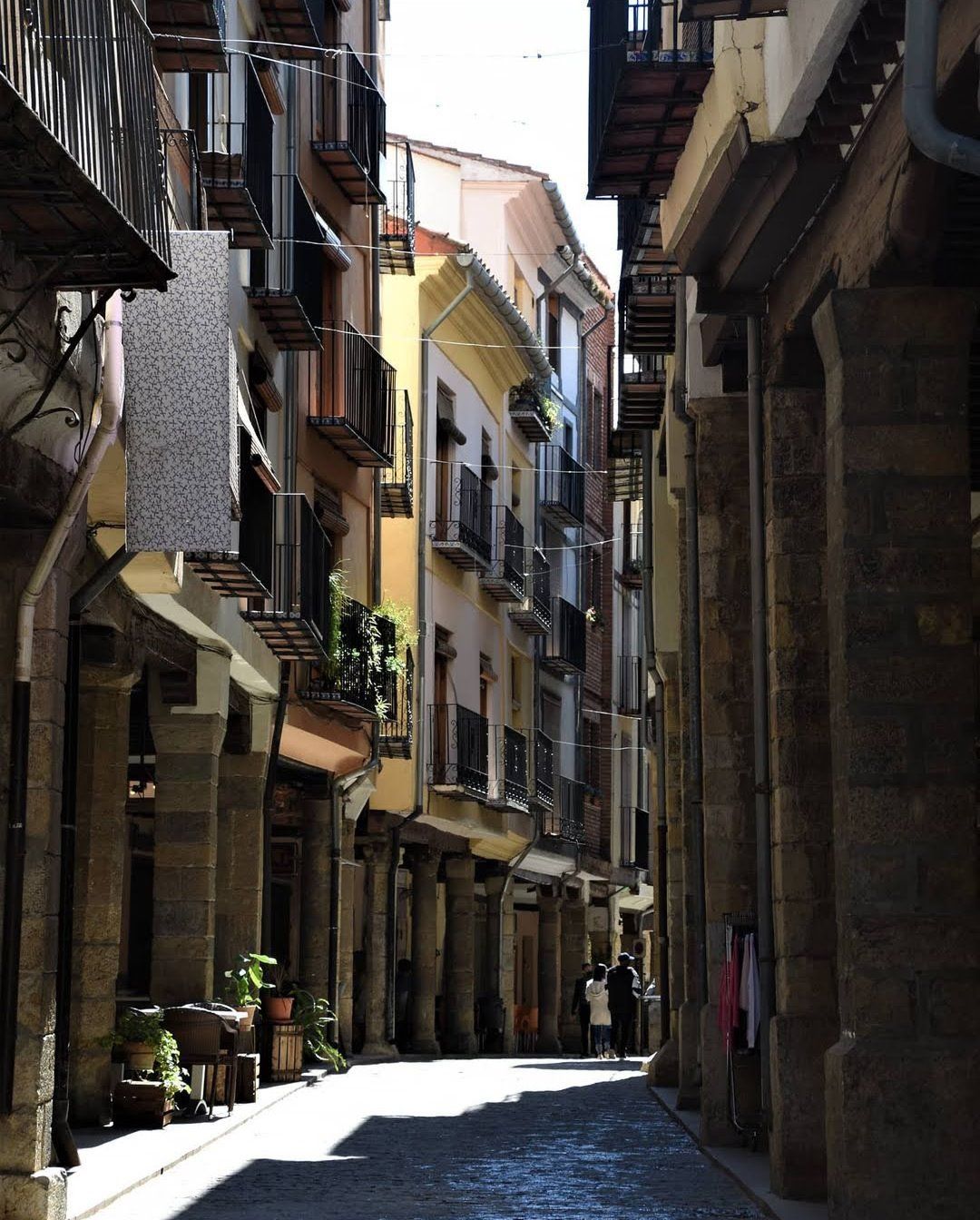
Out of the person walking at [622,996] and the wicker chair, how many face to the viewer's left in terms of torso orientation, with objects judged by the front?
0

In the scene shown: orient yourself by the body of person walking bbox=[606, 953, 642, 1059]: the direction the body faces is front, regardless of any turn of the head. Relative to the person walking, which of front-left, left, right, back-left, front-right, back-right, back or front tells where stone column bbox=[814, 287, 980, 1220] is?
back

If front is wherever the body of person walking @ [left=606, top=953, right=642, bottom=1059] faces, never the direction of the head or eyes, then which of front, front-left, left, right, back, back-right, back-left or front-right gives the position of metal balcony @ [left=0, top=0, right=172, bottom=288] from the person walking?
back

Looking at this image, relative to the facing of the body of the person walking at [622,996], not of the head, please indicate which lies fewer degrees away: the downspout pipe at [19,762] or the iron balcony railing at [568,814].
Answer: the iron balcony railing

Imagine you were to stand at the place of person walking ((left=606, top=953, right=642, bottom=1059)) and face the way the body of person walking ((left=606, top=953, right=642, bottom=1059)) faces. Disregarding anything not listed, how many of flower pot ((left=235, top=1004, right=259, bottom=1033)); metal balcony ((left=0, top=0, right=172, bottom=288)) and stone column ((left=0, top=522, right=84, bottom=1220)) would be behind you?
3

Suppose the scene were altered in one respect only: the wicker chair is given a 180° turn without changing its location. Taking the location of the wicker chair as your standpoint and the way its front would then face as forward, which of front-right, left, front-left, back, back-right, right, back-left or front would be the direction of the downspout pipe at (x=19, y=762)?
front-left

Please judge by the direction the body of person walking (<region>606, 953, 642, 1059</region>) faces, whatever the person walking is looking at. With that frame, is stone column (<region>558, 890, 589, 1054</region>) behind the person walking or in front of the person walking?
in front

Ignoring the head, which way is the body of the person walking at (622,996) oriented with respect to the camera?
away from the camera

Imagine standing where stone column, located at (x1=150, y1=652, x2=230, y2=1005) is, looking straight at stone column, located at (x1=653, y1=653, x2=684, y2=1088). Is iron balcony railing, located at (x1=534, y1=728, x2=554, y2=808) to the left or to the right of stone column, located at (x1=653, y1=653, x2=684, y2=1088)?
left

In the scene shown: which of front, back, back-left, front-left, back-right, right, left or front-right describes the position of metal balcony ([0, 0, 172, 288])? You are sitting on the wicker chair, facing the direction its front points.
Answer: back-right

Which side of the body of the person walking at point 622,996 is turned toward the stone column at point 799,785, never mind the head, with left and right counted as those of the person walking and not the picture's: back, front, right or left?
back
